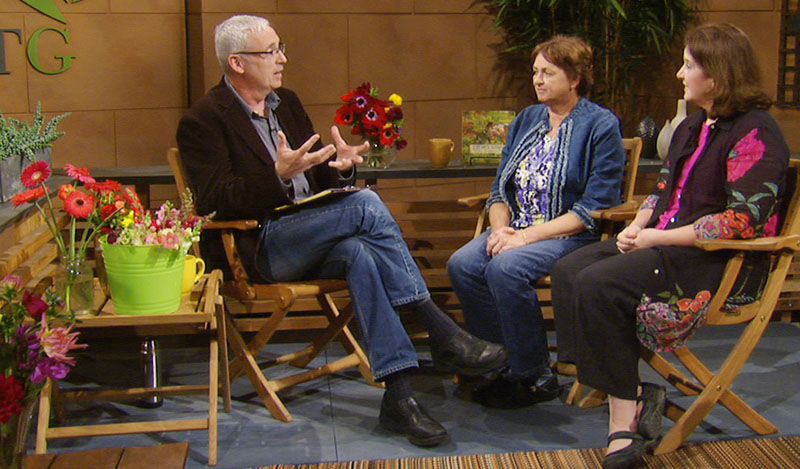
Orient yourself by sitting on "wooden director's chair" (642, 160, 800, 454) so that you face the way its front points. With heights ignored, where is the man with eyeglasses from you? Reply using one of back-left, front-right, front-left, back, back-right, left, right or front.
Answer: front

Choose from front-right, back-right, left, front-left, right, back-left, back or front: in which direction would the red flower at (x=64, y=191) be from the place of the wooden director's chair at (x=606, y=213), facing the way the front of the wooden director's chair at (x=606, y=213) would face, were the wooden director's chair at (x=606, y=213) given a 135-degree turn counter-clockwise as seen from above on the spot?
back-right

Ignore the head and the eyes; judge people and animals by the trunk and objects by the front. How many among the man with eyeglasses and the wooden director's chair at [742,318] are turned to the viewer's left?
1

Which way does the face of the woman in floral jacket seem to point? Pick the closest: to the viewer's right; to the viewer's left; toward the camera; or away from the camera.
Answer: to the viewer's left

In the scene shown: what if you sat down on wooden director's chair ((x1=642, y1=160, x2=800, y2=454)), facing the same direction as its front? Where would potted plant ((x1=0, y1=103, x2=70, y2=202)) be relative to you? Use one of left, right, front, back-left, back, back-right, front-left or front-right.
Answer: front

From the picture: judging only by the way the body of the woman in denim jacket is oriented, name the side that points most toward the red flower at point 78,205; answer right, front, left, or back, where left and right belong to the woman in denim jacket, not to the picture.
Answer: front

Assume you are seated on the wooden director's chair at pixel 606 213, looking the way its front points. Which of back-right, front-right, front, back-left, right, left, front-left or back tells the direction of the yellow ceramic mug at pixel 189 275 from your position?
front

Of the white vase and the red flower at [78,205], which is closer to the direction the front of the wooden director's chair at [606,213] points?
the red flower

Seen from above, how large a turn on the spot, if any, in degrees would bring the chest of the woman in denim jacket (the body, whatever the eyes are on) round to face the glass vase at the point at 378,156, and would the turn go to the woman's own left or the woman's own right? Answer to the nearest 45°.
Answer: approximately 90° to the woman's own right

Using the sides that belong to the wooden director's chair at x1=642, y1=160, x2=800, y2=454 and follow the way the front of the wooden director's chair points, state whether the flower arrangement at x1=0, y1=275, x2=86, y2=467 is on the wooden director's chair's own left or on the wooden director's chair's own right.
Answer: on the wooden director's chair's own left

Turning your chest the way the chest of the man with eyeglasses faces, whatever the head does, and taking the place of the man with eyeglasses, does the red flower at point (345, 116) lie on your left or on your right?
on your left

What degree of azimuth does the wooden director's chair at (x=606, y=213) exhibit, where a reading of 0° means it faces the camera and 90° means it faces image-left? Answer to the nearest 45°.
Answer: approximately 45°

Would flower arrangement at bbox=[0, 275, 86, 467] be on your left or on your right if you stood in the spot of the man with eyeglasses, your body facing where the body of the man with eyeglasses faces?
on your right

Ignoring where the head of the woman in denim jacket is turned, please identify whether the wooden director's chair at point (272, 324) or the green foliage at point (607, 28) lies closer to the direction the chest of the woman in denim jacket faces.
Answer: the wooden director's chair

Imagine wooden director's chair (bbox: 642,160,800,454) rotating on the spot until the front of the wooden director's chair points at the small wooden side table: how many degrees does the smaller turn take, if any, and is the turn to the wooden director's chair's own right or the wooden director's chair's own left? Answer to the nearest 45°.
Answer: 0° — it already faces it

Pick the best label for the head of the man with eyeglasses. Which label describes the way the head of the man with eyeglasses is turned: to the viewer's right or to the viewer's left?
to the viewer's right

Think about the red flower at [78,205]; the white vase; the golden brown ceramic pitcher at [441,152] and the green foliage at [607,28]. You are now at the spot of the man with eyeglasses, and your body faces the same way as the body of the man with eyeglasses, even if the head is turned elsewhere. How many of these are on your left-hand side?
3
